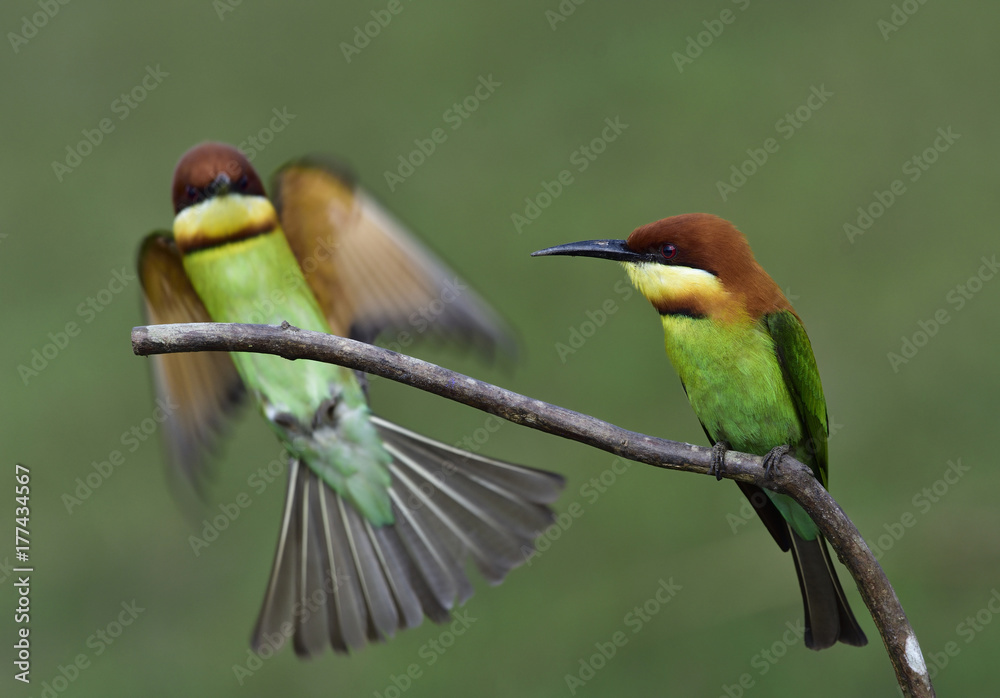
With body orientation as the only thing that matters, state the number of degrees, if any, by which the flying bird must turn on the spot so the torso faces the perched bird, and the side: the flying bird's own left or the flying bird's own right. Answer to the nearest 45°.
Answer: approximately 45° to the flying bird's own left

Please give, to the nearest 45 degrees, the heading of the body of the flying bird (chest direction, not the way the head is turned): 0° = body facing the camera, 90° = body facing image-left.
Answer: approximately 0°

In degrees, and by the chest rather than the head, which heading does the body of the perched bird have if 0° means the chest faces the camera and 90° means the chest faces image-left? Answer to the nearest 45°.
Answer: approximately 45°
